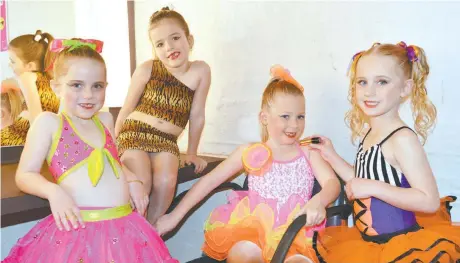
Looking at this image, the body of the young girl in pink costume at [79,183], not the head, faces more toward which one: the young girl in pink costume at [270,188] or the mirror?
the young girl in pink costume

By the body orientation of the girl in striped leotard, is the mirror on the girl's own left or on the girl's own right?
on the girl's own right

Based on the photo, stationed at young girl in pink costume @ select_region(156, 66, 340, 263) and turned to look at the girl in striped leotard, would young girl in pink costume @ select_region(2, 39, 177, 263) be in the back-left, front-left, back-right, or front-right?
back-right

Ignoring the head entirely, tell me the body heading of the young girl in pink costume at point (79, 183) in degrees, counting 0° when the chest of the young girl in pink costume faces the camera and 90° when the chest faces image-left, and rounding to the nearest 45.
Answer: approximately 315°

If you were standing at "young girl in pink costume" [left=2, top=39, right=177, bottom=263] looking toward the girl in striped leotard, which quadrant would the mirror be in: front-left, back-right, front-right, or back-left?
back-left

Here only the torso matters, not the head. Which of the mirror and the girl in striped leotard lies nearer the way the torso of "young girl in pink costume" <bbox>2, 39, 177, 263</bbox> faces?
the girl in striped leotard

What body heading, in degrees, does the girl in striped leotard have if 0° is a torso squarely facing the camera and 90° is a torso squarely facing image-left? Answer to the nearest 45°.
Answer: approximately 45°
